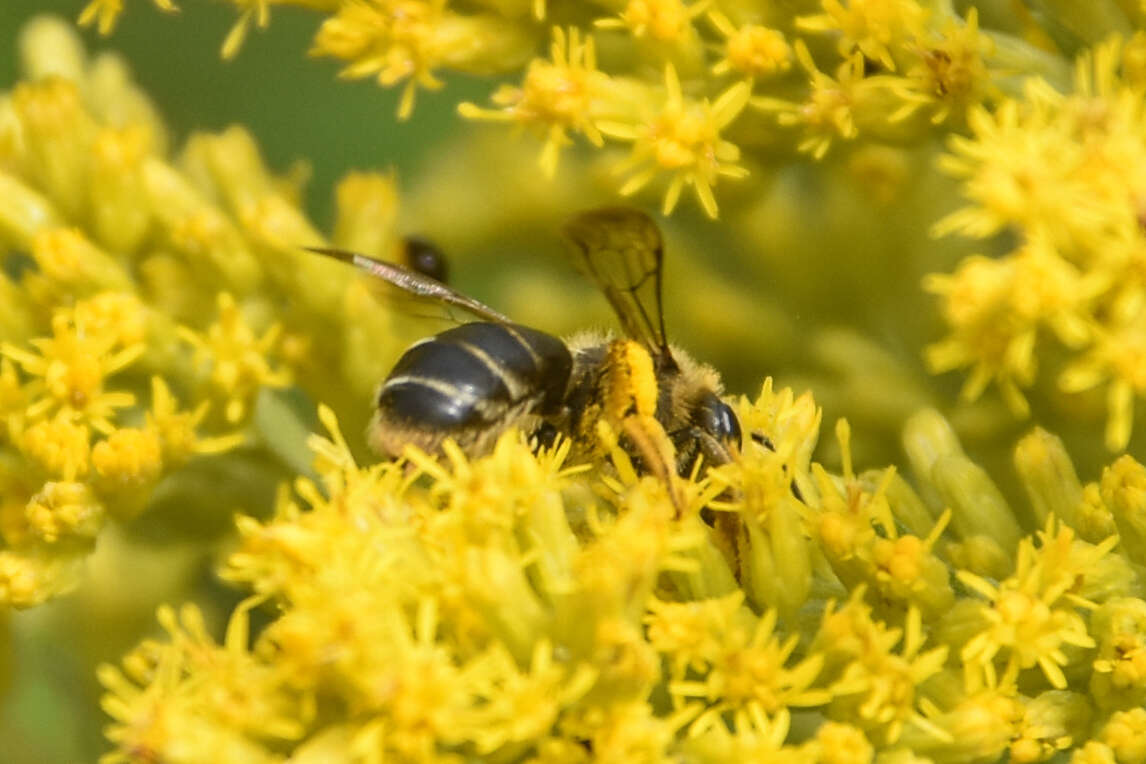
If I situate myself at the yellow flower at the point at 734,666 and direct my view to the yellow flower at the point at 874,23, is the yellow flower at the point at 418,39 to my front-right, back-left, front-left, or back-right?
front-left

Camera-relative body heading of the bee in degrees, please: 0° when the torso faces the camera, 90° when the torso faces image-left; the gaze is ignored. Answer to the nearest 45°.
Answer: approximately 270°

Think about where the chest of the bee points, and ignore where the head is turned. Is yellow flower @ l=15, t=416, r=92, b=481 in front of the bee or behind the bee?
behind

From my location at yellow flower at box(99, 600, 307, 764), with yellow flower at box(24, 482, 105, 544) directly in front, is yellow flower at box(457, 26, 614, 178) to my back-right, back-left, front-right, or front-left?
front-right

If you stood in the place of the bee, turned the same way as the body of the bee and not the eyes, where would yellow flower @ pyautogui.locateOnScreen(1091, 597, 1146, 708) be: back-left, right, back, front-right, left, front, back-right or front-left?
front-right

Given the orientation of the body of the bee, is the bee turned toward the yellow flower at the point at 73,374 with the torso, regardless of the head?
no

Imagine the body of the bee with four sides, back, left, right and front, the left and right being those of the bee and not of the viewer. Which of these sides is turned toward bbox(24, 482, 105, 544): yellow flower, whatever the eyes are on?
back

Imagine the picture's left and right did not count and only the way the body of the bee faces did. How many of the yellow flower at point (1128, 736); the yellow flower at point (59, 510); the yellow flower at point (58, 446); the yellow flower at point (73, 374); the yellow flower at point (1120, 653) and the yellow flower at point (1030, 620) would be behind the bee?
3

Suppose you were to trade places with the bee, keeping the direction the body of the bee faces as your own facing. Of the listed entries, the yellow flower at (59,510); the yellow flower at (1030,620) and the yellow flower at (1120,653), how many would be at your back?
1
